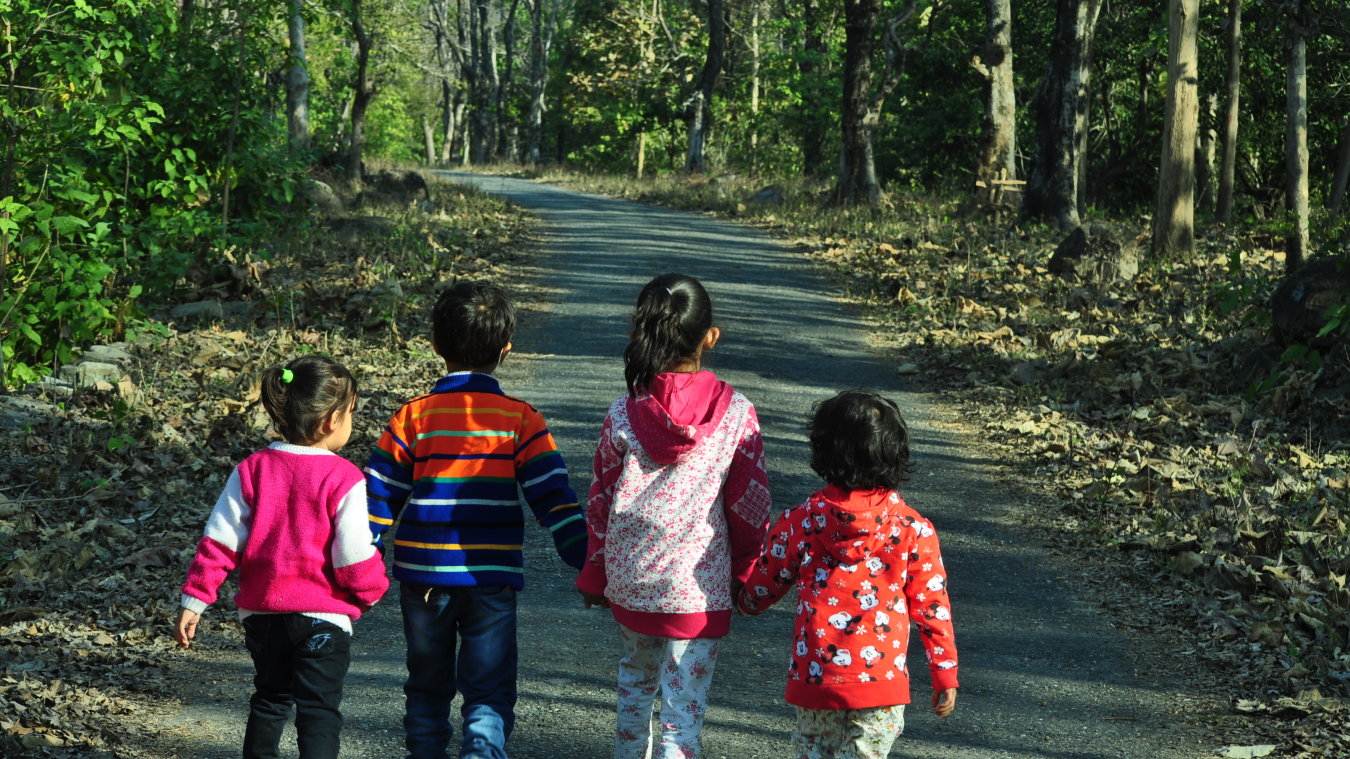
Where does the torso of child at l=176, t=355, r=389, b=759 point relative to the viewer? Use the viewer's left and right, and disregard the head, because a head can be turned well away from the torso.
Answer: facing away from the viewer

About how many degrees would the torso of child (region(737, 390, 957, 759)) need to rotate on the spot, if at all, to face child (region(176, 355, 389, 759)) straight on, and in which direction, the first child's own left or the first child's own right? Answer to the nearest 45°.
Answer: approximately 90° to the first child's own left

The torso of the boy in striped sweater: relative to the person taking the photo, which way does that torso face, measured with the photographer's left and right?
facing away from the viewer

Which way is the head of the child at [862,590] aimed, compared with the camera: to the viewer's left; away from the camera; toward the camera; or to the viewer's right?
away from the camera

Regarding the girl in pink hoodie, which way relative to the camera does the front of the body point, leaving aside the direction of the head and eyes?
away from the camera

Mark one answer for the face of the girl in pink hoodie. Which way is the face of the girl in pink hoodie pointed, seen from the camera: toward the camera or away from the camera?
away from the camera

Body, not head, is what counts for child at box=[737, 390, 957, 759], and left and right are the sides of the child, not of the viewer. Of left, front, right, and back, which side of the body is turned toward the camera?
back
